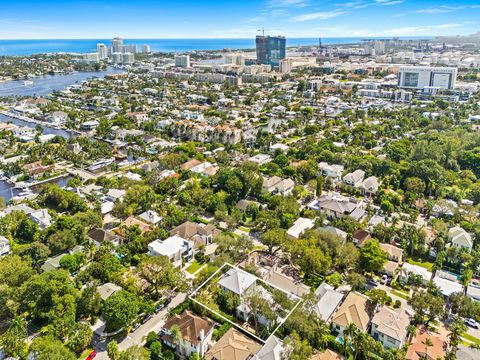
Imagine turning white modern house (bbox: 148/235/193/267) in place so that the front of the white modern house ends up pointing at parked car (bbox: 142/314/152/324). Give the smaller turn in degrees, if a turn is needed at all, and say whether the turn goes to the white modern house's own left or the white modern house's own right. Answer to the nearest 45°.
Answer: approximately 45° to the white modern house's own right

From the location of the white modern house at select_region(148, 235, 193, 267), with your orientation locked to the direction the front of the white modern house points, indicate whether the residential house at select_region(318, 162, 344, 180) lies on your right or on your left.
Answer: on your left

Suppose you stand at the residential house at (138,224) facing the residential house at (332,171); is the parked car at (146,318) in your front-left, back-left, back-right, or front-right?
back-right

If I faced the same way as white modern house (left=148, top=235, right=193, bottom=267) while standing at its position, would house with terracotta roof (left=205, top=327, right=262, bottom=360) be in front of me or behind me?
in front

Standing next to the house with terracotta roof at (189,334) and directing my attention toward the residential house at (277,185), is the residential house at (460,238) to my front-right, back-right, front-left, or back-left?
front-right

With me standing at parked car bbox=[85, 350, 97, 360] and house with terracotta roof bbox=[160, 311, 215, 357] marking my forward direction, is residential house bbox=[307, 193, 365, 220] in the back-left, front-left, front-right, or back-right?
front-left

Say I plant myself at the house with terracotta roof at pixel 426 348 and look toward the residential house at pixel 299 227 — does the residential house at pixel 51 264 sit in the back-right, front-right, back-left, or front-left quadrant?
front-left

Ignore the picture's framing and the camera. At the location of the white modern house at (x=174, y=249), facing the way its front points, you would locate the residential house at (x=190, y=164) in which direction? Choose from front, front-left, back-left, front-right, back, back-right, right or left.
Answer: back-left

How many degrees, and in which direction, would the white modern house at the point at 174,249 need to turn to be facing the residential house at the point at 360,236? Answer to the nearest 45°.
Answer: approximately 45° to its left

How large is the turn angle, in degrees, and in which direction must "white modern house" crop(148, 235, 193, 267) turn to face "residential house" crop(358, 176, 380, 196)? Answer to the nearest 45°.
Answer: approximately 90° to its left

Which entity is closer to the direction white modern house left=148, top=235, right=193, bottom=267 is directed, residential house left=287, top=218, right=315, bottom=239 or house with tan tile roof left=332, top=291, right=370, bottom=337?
the house with tan tile roof

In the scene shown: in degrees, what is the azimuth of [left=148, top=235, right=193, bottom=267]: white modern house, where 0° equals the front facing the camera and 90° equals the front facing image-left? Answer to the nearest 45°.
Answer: approximately 315°

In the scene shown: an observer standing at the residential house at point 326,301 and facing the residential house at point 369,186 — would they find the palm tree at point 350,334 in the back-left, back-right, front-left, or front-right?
back-right

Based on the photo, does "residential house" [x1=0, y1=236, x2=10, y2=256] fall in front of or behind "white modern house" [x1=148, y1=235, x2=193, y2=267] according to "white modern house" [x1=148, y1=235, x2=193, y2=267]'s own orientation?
behind

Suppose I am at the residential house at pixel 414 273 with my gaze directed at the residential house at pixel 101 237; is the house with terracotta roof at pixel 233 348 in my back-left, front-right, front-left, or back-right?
front-left

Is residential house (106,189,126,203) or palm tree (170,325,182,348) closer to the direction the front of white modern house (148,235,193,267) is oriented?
the palm tree

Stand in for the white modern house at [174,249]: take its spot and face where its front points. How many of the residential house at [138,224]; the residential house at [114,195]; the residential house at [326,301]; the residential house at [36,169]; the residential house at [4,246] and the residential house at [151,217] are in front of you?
1

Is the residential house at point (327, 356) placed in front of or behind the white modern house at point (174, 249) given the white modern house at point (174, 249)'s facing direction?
in front
